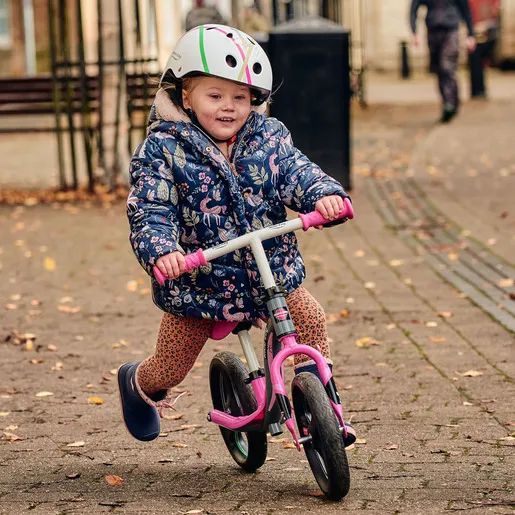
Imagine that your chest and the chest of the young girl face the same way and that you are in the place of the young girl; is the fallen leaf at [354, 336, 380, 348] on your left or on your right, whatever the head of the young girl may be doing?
on your left

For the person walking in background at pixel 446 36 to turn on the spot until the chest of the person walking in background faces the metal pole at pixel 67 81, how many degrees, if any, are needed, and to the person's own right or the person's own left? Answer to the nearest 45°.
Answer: approximately 45° to the person's own right

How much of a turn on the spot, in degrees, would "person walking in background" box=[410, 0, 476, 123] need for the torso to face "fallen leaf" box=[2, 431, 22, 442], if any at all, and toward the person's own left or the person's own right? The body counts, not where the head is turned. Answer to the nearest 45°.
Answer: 0° — they already face it

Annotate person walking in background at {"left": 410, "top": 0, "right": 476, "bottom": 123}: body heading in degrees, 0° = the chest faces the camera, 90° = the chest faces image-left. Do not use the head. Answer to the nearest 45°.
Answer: approximately 0°

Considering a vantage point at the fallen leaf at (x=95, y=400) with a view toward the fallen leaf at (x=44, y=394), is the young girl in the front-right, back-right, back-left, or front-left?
back-left

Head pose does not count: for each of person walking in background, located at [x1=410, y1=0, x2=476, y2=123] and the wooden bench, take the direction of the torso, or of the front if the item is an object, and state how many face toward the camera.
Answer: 2

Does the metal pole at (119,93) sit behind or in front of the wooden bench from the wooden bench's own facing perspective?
in front

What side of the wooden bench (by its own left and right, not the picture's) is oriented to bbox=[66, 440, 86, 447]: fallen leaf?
front

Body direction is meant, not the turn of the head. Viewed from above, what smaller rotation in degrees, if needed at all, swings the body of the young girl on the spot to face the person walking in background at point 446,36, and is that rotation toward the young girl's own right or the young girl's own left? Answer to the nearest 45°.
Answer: approximately 135° to the young girl's own left

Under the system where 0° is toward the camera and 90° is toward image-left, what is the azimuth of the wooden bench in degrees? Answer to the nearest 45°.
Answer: approximately 0°

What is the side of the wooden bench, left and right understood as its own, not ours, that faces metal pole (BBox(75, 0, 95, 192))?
front
